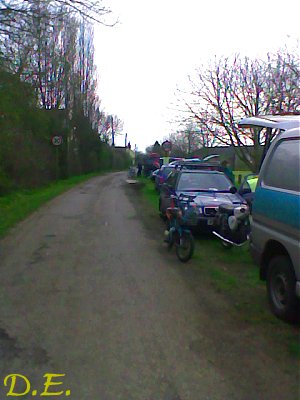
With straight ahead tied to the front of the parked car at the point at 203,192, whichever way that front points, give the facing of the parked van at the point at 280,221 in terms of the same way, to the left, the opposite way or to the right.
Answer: the same way

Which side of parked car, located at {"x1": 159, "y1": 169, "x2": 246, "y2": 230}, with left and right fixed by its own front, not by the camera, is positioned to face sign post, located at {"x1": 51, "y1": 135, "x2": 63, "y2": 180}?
back

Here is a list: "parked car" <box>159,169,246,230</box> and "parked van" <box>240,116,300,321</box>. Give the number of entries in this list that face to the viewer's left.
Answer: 0

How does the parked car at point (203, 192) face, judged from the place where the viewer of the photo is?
facing the viewer and to the right of the viewer

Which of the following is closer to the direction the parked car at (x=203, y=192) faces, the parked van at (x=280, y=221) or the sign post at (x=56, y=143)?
the parked van

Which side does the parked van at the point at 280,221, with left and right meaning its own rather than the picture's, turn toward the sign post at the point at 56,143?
back
